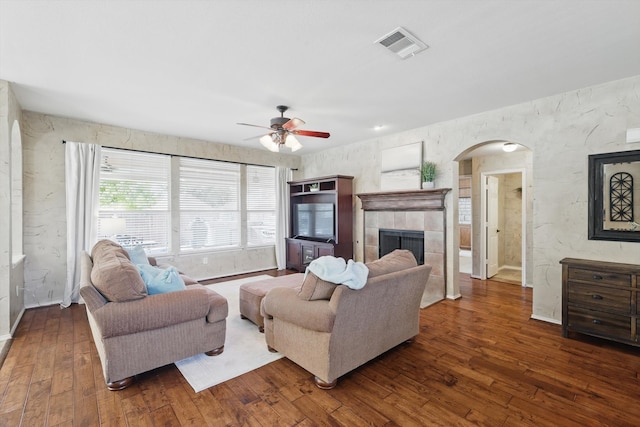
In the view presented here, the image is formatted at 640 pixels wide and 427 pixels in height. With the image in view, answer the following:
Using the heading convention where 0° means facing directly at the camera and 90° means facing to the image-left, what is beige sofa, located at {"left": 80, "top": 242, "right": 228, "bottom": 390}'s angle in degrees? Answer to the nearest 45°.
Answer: approximately 225°

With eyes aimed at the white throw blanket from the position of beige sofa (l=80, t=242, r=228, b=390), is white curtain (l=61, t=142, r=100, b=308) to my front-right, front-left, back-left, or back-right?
back-left

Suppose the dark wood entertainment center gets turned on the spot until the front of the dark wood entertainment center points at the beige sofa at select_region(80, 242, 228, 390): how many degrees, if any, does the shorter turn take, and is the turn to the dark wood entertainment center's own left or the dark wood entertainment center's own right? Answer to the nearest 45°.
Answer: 0° — it already faces it

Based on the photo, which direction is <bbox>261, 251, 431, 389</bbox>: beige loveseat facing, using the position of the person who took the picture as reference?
facing away from the viewer and to the left of the viewer

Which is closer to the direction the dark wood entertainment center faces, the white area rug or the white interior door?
the white area rug

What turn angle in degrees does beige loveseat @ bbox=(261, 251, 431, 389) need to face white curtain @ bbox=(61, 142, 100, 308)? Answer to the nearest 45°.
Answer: approximately 45° to its left

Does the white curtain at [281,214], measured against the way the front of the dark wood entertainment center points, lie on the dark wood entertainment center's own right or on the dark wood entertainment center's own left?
on the dark wood entertainment center's own right
